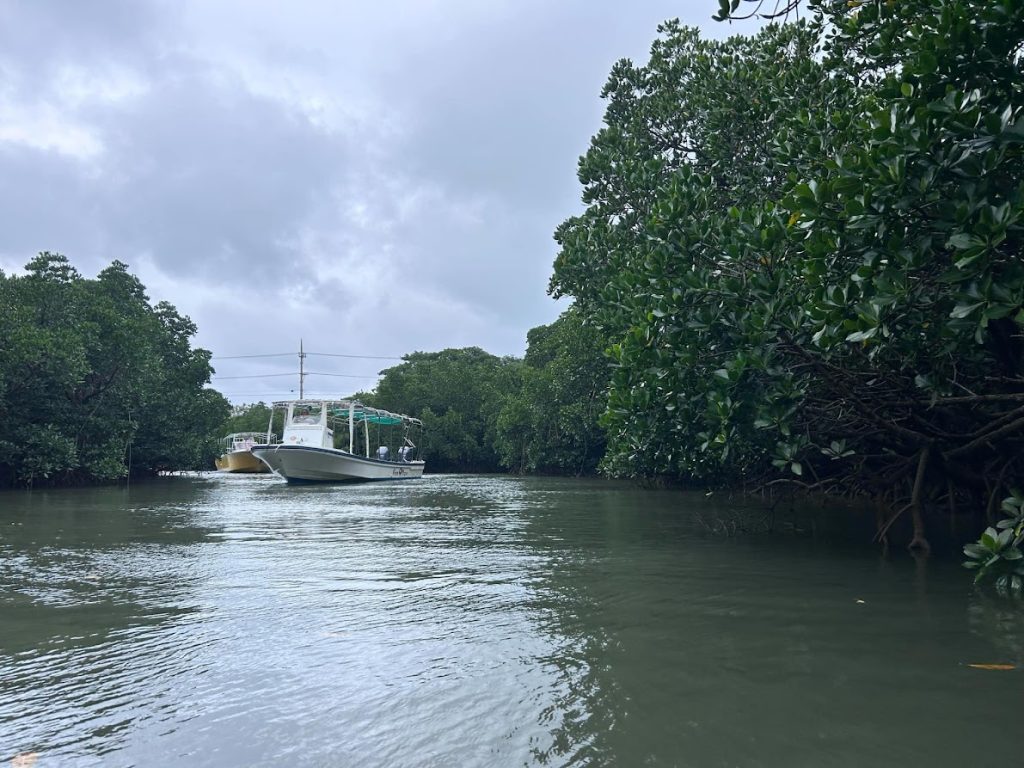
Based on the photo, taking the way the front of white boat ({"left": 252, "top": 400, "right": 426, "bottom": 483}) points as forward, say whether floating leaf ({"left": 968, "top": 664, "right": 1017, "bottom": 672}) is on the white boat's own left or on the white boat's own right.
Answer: on the white boat's own left
